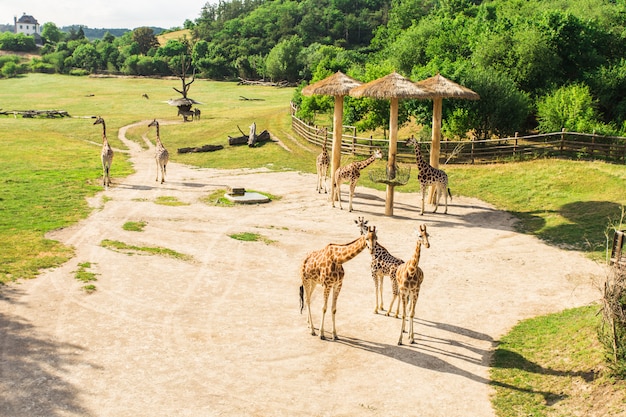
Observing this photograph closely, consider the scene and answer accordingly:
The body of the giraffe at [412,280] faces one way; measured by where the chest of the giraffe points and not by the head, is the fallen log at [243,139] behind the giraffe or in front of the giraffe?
behind

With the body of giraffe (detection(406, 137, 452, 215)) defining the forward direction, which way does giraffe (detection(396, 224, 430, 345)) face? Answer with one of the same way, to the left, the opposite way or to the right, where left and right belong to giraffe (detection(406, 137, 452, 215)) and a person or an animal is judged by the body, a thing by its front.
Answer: to the left

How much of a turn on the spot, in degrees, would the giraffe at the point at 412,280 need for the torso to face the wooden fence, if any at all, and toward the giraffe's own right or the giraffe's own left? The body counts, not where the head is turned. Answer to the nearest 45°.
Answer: approximately 180°

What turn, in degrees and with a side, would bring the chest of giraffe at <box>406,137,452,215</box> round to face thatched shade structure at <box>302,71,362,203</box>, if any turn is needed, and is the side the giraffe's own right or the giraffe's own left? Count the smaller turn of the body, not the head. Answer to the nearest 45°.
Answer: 0° — it already faces it

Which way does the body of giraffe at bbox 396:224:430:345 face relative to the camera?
toward the camera

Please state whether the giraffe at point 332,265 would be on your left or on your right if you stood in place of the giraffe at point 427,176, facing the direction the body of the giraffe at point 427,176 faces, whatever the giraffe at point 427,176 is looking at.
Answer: on your left

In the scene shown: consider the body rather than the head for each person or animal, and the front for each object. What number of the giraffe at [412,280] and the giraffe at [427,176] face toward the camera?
1

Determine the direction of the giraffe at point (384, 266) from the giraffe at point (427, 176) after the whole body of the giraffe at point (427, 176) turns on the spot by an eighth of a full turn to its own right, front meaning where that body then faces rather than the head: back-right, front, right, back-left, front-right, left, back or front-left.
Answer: back-left

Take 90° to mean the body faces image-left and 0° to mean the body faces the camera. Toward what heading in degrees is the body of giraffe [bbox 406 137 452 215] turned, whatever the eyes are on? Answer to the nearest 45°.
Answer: approximately 90°

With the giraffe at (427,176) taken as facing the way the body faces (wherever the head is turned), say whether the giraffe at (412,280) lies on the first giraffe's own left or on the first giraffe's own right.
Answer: on the first giraffe's own left

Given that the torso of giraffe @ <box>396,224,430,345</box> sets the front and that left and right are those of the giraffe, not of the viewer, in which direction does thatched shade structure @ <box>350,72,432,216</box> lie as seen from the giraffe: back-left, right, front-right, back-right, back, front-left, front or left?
back

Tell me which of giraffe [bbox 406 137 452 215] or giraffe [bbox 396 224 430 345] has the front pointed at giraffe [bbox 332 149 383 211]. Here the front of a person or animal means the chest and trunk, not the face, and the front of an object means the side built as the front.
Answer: giraffe [bbox 406 137 452 215]
